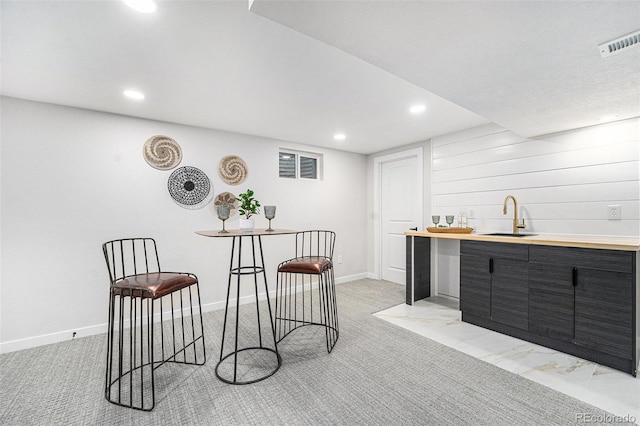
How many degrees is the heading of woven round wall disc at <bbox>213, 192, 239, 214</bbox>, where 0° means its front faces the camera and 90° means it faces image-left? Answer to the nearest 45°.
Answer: approximately 0°

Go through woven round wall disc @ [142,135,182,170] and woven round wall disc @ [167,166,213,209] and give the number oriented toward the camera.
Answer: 2

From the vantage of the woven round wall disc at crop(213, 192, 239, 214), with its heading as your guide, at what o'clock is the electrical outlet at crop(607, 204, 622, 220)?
The electrical outlet is roughly at 10 o'clock from the woven round wall disc.

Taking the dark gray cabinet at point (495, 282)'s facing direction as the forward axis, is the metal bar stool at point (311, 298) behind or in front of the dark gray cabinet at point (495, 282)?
in front

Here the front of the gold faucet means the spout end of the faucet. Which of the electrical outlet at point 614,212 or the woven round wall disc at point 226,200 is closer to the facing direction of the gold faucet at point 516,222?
the woven round wall disc

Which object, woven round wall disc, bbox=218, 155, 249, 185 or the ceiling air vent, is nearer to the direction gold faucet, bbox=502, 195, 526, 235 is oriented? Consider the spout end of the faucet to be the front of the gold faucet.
the woven round wall disc

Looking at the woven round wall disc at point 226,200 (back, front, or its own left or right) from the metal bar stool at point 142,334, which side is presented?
front
